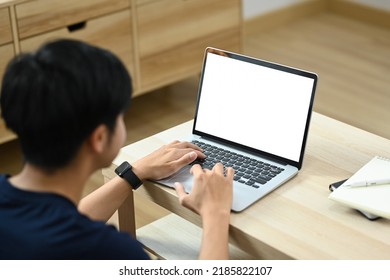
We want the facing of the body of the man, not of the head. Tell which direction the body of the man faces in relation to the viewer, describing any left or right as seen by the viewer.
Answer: facing away from the viewer and to the right of the viewer

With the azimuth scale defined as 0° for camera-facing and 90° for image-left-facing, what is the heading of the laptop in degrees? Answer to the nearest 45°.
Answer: approximately 45°

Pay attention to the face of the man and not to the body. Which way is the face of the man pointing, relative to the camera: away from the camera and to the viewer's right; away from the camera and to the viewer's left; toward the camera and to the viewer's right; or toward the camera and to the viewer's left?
away from the camera and to the viewer's right

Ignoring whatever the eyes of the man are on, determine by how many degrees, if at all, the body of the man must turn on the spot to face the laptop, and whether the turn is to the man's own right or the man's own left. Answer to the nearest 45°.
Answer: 0° — they already face it
